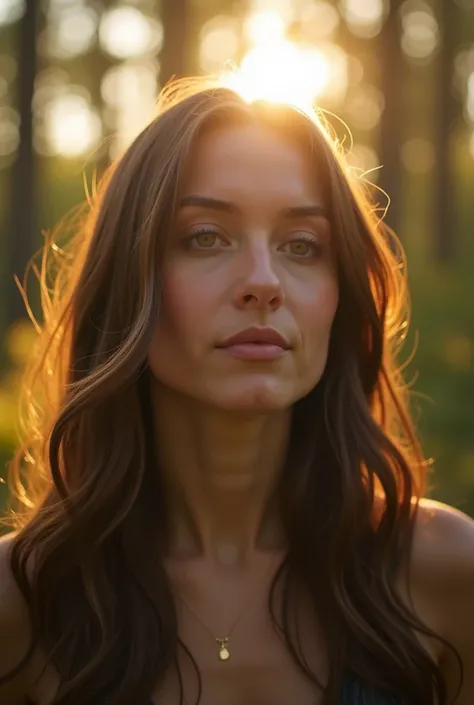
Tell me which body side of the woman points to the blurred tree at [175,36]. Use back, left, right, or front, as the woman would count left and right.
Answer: back

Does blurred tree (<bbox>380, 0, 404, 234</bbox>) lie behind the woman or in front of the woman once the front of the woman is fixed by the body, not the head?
behind

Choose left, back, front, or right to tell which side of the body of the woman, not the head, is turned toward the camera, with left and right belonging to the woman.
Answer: front

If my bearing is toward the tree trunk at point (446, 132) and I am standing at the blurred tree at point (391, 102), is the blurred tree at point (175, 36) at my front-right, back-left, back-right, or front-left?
back-left

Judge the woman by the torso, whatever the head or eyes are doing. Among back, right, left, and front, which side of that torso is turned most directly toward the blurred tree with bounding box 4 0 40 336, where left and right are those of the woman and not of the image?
back

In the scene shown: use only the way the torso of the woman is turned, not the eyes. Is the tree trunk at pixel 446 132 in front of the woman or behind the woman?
behind
